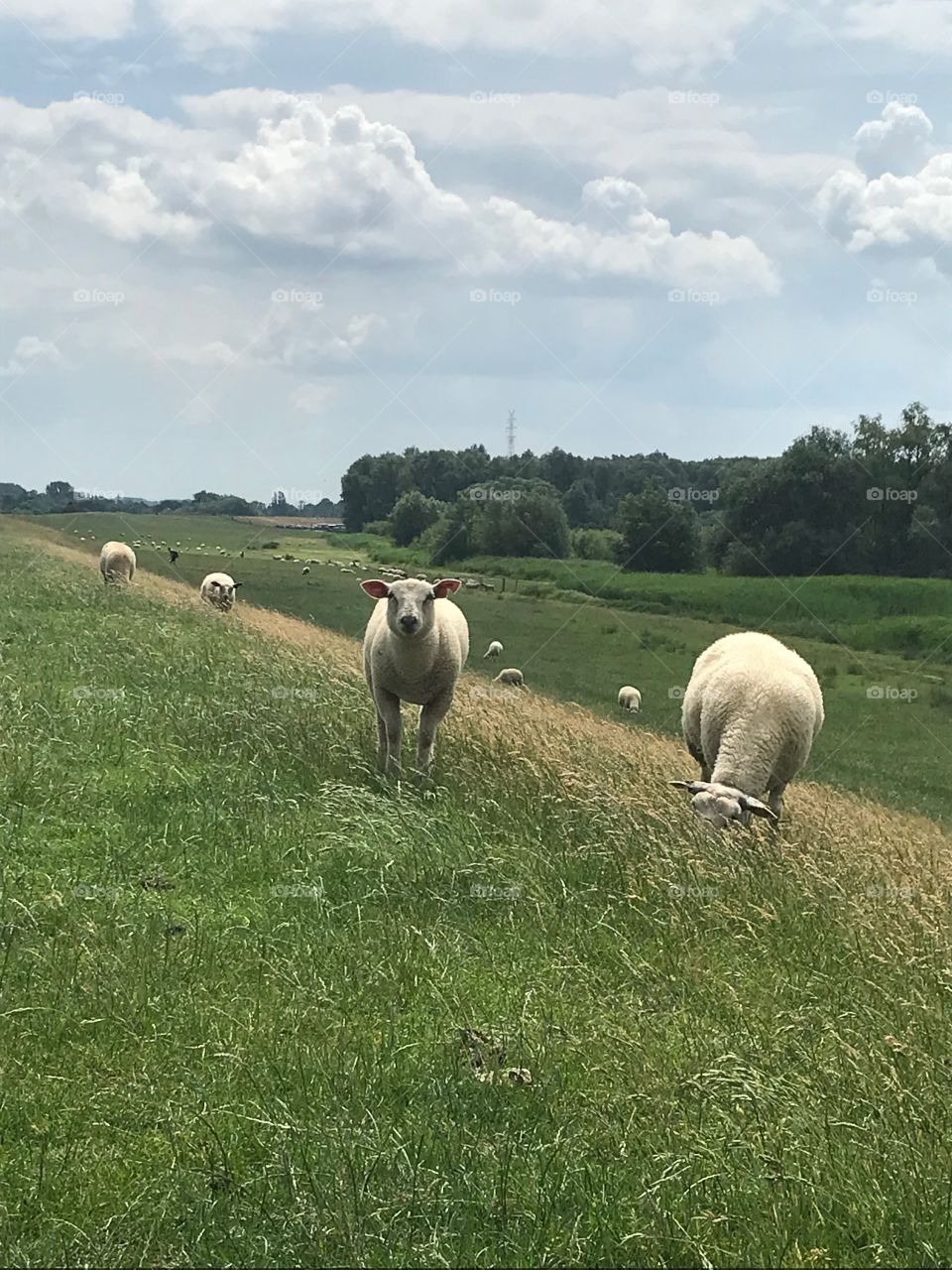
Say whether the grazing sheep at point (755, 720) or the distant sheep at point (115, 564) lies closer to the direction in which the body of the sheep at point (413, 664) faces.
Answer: the grazing sheep

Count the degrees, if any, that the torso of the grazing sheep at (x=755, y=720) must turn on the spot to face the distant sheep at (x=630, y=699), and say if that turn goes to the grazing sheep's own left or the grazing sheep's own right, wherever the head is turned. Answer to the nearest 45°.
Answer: approximately 180°

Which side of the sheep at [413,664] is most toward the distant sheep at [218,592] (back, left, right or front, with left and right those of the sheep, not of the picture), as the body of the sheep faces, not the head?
back

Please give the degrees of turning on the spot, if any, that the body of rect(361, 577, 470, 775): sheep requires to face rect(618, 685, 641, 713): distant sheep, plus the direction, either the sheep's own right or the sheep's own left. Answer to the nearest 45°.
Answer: approximately 180°

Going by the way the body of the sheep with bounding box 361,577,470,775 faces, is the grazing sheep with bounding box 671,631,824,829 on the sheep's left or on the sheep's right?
on the sheep's left

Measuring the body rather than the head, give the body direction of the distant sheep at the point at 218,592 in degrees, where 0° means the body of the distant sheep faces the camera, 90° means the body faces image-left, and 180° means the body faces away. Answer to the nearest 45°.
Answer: approximately 315°

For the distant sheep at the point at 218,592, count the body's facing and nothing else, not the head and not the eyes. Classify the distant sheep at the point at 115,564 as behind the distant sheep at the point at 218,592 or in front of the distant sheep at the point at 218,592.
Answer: behind

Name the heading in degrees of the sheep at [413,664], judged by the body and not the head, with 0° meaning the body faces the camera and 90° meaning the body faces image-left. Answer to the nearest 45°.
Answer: approximately 0°

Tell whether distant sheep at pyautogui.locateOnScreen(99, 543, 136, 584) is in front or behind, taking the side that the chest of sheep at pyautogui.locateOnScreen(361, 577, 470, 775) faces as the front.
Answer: behind

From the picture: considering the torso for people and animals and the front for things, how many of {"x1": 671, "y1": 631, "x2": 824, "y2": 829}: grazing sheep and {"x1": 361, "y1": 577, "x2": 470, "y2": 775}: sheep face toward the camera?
2
